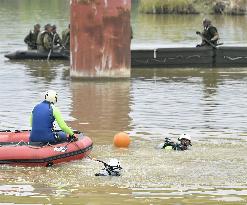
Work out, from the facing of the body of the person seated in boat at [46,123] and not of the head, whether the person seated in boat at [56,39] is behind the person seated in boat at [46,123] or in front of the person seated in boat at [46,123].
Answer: in front

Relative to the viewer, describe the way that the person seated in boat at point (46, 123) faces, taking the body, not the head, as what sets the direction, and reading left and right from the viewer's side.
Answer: facing away from the viewer and to the right of the viewer

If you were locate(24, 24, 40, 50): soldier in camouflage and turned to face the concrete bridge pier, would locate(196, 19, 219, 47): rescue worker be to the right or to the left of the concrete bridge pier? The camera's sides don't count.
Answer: left

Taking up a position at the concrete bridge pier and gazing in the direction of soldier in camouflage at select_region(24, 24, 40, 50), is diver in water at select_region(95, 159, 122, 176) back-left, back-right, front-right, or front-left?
back-left
